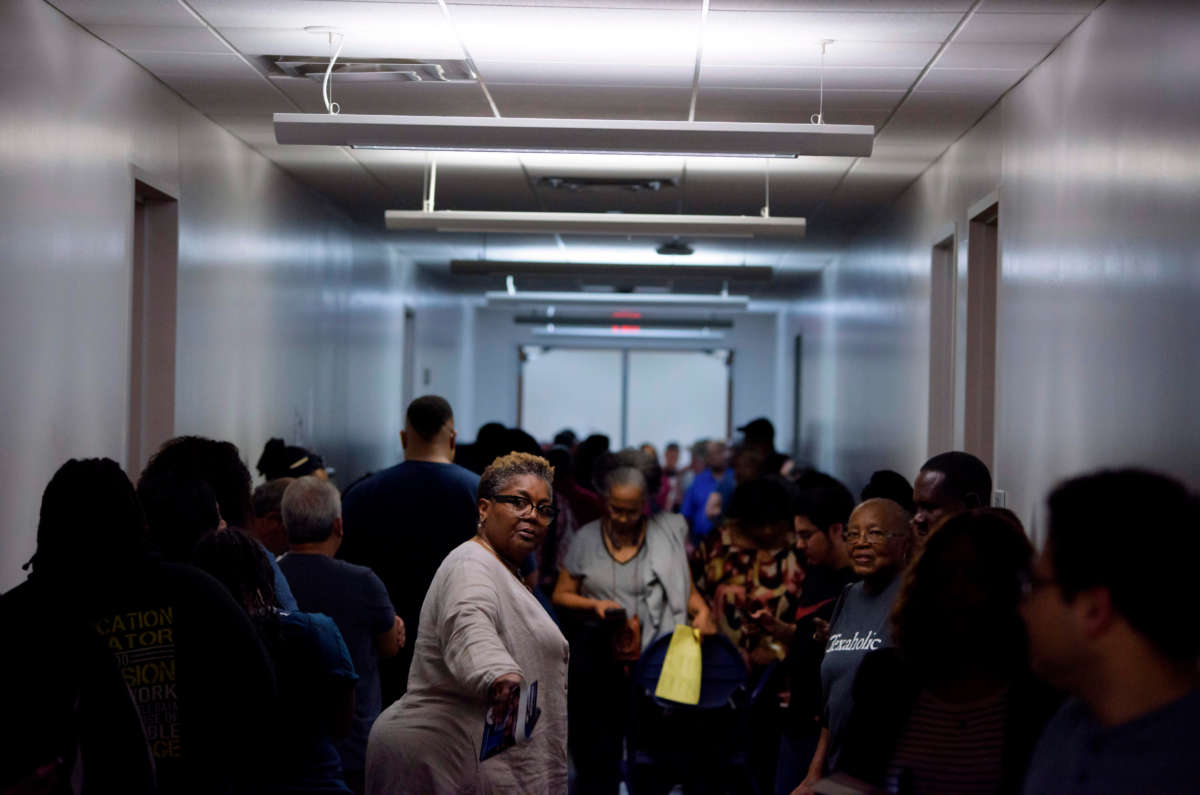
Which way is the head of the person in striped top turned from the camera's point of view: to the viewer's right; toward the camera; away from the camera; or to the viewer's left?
away from the camera

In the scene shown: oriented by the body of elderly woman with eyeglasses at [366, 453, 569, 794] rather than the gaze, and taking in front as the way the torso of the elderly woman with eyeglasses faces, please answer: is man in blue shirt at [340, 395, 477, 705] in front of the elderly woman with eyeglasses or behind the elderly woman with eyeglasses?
behind

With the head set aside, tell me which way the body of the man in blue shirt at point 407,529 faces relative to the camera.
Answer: away from the camera

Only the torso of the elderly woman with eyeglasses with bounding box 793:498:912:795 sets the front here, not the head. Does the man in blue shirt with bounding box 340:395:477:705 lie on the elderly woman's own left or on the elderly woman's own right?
on the elderly woman's own right
